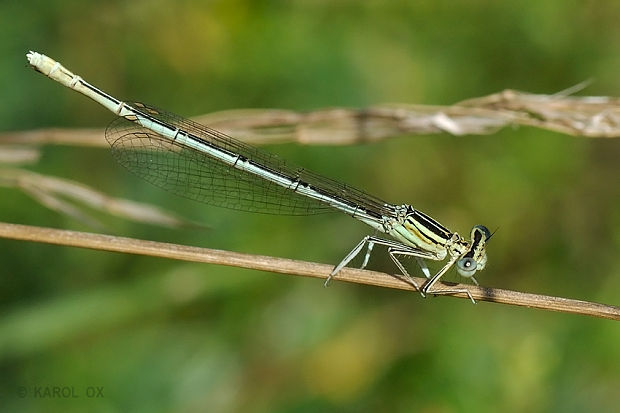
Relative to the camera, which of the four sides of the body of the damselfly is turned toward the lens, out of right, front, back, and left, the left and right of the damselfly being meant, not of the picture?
right
